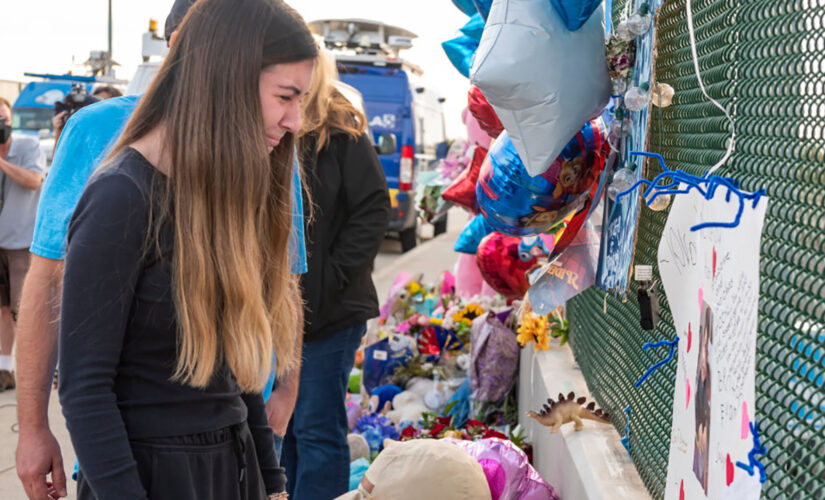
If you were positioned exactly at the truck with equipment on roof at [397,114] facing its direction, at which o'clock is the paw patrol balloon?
The paw patrol balloon is roughly at 6 o'clock from the truck with equipment on roof.

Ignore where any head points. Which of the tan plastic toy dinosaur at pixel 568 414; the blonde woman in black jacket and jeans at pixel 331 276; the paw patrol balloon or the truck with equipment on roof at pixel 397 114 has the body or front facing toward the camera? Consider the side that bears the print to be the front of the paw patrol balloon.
the paw patrol balloon

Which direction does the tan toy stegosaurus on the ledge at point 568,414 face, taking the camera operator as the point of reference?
facing to the left of the viewer

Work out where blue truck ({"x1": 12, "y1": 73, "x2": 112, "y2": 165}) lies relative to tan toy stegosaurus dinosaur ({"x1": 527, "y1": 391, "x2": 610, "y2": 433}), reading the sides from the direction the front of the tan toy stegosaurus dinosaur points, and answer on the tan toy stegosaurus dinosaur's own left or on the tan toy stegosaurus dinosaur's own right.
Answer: on the tan toy stegosaurus dinosaur's own right

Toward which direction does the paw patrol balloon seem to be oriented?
toward the camera

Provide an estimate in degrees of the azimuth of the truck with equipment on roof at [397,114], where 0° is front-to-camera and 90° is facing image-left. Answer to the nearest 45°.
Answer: approximately 180°

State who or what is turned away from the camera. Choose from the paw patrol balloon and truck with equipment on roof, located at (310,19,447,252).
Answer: the truck with equipment on roof

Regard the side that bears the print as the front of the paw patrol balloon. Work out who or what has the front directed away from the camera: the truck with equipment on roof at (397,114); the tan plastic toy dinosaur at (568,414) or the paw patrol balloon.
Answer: the truck with equipment on roof
